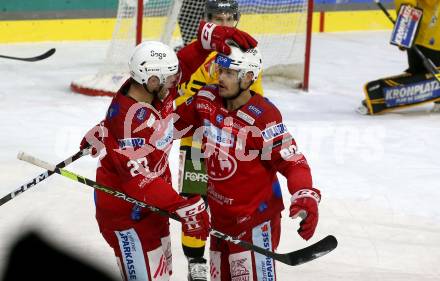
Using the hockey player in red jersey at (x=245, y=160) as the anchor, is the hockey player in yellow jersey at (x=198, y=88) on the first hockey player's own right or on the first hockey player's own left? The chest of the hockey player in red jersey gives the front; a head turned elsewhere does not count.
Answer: on the first hockey player's own right

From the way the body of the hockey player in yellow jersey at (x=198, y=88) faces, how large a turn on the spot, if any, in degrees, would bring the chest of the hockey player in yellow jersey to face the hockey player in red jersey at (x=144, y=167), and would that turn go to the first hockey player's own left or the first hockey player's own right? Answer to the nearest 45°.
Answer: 0° — they already face them

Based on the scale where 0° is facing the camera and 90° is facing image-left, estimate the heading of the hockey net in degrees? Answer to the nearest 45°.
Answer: approximately 315°

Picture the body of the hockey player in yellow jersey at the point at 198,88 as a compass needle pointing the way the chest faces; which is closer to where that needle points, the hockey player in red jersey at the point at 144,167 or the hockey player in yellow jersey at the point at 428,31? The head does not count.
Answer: the hockey player in red jersey

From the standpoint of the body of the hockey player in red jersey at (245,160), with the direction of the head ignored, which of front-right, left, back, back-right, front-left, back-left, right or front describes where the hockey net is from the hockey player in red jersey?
back-right

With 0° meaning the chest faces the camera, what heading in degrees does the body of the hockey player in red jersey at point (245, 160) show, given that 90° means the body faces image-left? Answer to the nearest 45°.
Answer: approximately 45°

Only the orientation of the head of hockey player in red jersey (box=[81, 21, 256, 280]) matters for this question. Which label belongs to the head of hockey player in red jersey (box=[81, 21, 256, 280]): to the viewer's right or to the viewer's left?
to the viewer's right

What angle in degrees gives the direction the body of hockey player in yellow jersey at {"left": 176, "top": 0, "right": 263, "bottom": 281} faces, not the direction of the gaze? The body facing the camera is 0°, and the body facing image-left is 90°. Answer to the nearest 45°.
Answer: approximately 0°

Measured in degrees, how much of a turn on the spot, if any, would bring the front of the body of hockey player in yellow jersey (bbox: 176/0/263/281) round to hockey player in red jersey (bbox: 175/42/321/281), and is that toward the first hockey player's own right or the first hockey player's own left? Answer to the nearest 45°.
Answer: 0° — they already face them
